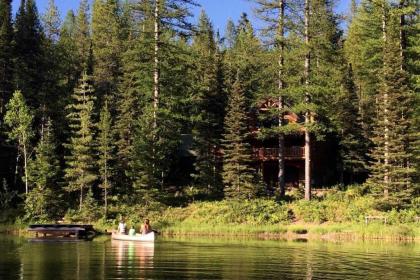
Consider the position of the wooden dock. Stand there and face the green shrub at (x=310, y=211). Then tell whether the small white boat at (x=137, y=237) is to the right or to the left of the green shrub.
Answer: right
